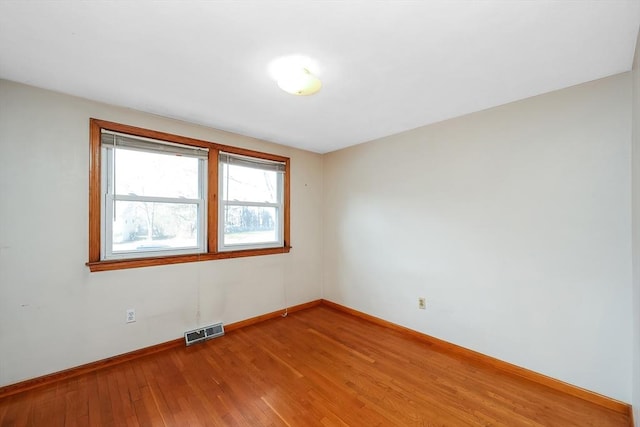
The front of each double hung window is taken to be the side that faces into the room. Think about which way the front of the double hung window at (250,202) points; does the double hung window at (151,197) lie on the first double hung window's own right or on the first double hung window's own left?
on the first double hung window's own right

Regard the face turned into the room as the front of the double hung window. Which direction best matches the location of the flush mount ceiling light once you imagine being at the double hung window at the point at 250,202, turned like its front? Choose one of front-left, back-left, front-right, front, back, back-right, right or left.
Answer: front-right

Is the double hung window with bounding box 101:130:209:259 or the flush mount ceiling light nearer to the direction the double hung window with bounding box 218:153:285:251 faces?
the flush mount ceiling light

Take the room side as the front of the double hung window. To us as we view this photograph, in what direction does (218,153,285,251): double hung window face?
facing the viewer and to the right of the viewer
